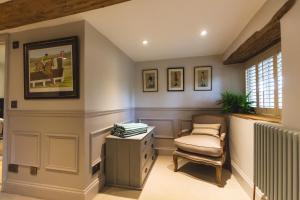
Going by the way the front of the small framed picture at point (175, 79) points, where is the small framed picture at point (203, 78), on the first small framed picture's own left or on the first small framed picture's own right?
on the first small framed picture's own left

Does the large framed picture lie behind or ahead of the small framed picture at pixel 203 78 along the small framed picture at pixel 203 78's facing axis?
ahead

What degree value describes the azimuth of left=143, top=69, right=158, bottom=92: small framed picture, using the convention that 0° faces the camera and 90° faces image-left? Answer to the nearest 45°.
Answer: approximately 0°

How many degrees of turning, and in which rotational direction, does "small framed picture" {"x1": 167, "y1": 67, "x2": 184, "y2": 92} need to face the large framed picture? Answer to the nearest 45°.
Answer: approximately 45° to its right

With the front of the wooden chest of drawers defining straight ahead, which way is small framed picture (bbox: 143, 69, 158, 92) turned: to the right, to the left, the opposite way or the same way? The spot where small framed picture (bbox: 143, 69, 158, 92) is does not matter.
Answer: to the right

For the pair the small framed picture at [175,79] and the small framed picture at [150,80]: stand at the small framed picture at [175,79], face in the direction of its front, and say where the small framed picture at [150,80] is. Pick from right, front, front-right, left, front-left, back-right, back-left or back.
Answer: right

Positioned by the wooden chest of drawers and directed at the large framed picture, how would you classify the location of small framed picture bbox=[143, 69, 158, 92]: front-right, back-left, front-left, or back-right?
back-right

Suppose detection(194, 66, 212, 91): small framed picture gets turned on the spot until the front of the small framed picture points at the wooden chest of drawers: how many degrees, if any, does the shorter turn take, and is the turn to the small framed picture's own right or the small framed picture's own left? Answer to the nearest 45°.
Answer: approximately 45° to the small framed picture's own right

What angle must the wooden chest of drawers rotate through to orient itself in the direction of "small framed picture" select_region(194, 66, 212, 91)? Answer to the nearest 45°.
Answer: approximately 45° to its left

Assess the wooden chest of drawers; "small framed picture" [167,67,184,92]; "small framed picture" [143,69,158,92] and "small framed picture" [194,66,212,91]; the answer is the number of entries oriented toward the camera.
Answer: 3
